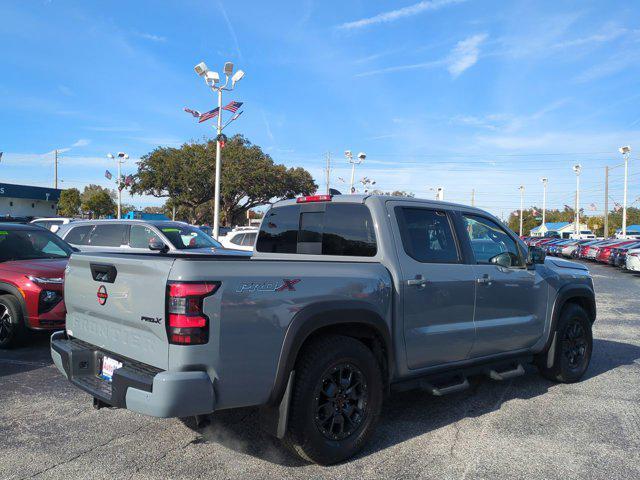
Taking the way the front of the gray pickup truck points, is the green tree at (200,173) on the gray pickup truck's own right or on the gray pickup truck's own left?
on the gray pickup truck's own left

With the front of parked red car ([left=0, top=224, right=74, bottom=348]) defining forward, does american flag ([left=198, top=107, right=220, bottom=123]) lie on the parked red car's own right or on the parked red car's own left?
on the parked red car's own left

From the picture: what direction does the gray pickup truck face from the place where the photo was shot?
facing away from the viewer and to the right of the viewer

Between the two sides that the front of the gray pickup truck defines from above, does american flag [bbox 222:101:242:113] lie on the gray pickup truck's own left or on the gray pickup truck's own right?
on the gray pickup truck's own left

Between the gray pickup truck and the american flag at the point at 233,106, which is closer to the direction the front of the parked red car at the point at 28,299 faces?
the gray pickup truck

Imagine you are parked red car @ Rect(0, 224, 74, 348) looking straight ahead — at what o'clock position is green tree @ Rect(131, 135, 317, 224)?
The green tree is roughly at 8 o'clock from the parked red car.

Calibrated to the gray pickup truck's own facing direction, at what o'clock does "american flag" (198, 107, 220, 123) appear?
The american flag is roughly at 10 o'clock from the gray pickup truck.

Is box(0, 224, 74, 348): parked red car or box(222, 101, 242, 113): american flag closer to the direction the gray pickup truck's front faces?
the american flag

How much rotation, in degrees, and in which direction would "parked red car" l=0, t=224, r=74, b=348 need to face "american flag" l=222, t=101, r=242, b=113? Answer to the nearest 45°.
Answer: approximately 90° to its left

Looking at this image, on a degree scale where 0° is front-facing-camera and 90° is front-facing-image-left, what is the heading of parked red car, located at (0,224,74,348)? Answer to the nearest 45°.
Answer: approximately 315°

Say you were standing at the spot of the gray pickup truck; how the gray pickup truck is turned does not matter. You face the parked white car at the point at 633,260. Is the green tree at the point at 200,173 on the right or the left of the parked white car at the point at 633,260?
left
